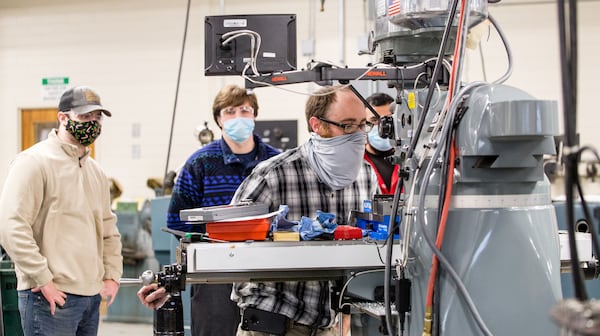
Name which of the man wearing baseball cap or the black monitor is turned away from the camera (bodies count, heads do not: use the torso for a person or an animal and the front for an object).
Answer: the black monitor

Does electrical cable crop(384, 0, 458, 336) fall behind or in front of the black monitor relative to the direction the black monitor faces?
behind

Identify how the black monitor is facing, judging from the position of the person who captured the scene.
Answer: facing away from the viewer

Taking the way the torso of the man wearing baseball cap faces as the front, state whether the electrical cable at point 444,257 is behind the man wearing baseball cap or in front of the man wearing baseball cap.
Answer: in front

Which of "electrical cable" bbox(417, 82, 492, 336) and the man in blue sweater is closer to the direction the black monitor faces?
the man in blue sweater

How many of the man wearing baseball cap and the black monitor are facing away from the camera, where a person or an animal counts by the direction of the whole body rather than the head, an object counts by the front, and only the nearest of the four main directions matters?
1

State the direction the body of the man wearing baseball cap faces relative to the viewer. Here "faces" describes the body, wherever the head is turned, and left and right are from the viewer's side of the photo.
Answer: facing the viewer and to the right of the viewer

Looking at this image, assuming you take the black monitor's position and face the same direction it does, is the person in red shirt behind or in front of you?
in front
